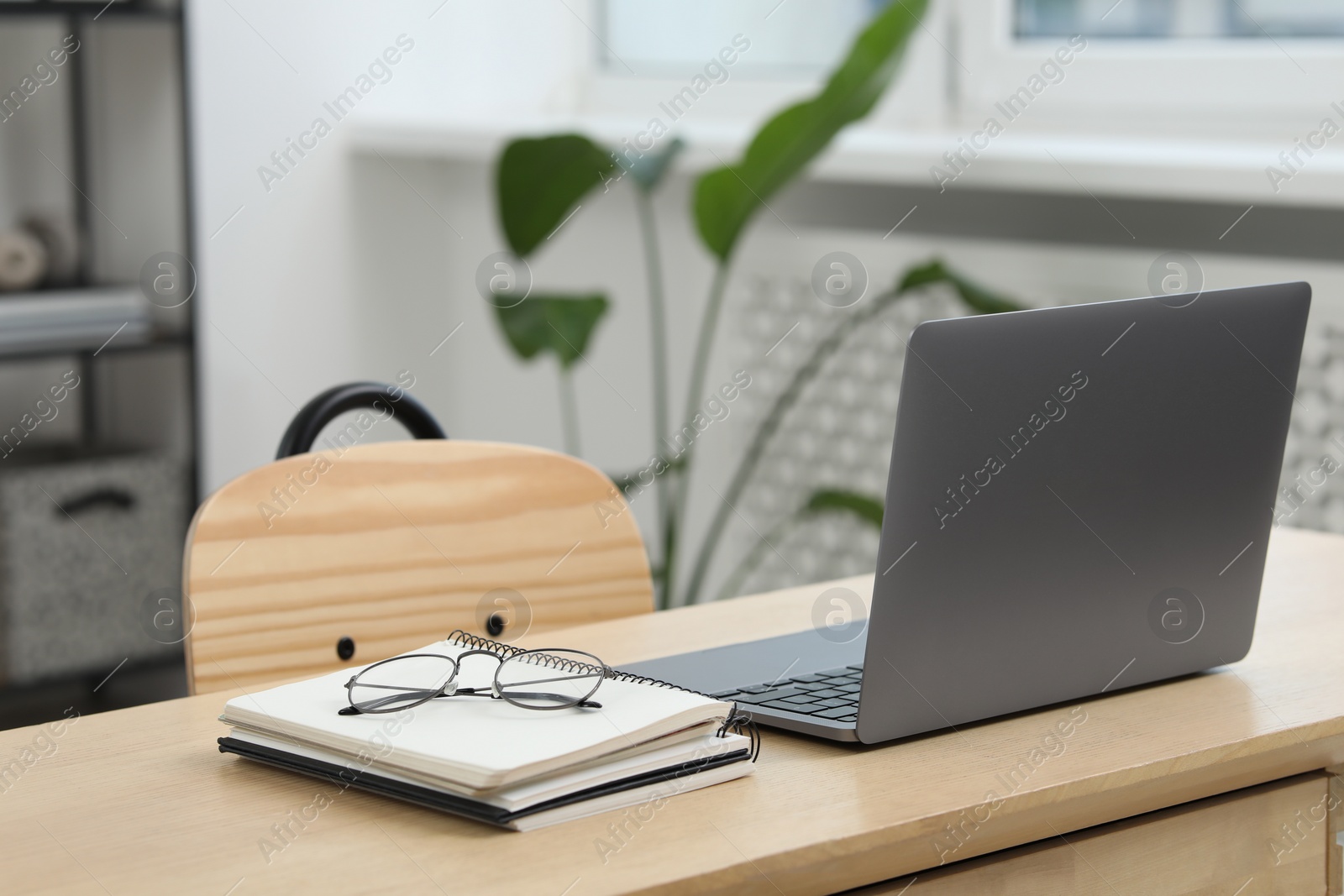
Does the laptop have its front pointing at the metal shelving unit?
yes

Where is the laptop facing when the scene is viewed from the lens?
facing away from the viewer and to the left of the viewer
